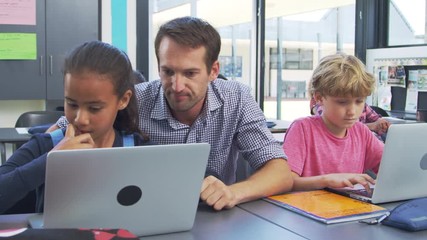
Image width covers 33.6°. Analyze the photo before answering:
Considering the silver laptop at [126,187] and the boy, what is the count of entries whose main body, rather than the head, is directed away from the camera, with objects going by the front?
1

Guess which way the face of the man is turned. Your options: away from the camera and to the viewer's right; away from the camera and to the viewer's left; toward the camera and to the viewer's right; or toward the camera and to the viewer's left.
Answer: toward the camera and to the viewer's left

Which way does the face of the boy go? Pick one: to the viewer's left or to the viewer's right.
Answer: to the viewer's right

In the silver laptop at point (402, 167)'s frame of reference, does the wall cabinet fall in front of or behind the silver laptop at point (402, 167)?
in front

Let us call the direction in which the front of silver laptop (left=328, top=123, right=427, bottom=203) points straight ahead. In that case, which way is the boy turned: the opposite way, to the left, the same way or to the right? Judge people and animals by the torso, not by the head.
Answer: the opposite way

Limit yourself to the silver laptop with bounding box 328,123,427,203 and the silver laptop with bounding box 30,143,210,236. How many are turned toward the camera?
0

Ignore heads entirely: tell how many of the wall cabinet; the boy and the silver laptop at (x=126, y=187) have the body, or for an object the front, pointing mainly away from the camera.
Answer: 1

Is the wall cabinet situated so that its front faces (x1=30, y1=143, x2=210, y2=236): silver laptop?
yes

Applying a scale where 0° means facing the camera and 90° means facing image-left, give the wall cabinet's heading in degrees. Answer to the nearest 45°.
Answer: approximately 0°

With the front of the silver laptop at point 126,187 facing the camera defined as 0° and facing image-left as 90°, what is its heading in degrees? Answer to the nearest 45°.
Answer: approximately 180°

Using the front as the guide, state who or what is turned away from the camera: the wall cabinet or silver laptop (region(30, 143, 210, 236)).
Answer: the silver laptop
